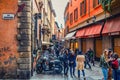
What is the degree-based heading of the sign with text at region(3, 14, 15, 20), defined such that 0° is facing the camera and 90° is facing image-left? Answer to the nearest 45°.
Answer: approximately 0°
